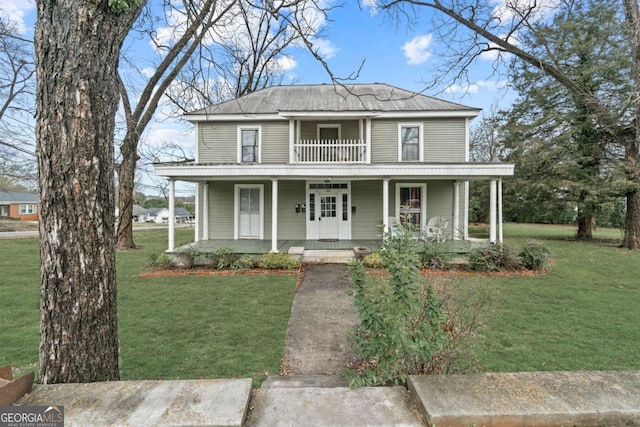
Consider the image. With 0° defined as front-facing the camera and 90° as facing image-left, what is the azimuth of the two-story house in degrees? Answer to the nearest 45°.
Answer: approximately 0°

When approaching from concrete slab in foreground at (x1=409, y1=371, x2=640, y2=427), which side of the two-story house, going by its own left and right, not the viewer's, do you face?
front

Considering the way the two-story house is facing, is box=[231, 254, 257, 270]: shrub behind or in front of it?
in front

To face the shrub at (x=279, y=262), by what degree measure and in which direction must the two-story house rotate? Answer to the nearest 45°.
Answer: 0° — it already faces it

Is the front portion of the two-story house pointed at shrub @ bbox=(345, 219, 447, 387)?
yes

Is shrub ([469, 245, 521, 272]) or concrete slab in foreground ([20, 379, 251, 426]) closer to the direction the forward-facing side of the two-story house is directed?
the concrete slab in foreground

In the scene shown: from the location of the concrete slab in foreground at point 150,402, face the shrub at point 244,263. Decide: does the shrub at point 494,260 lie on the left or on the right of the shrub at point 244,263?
right

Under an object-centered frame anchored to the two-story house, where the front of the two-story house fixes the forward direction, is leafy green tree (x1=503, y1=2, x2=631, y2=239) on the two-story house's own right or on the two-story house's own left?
on the two-story house's own left

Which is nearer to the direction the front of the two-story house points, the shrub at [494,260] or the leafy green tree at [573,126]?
the shrub

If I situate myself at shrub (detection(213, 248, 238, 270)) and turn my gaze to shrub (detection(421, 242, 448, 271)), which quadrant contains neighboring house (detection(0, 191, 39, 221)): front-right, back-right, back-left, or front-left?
back-left

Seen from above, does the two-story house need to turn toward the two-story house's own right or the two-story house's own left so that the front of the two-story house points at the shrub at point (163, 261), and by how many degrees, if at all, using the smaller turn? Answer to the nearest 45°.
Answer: approximately 45° to the two-story house's own right

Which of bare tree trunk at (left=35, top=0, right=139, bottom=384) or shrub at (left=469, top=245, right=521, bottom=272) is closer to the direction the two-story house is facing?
the bare tree trunk

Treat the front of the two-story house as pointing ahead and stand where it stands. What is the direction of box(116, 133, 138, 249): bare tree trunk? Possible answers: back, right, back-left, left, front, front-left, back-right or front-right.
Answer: right

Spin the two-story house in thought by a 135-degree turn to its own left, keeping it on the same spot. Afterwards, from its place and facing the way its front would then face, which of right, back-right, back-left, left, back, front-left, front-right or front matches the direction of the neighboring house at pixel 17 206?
left

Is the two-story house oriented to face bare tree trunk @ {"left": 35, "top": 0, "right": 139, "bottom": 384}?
yes

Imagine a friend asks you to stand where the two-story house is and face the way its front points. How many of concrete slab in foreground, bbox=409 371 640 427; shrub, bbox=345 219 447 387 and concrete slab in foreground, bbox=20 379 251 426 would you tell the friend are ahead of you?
3
